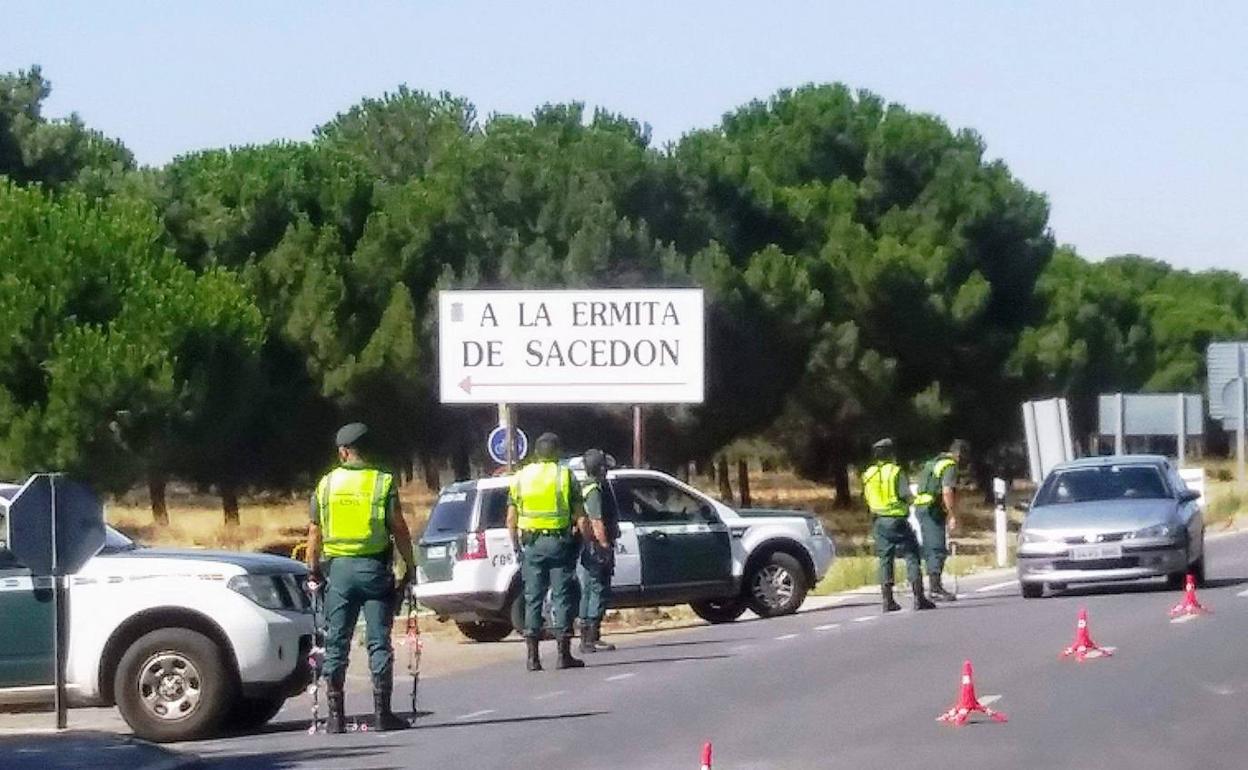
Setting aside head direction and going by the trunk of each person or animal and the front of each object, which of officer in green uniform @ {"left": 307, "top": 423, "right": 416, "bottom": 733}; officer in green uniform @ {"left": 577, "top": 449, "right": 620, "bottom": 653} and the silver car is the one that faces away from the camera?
officer in green uniform @ {"left": 307, "top": 423, "right": 416, "bottom": 733}

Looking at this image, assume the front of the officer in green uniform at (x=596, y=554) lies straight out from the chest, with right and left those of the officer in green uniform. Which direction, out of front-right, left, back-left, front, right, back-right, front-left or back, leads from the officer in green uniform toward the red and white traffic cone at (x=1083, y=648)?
front-right

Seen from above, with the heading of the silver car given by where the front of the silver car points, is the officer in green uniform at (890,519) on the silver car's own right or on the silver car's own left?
on the silver car's own right

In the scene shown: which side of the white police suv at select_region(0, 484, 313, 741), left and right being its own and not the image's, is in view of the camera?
right

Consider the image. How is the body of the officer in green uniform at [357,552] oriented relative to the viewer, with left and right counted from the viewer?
facing away from the viewer

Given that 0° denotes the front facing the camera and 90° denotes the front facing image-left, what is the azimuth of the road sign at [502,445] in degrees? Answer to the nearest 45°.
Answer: approximately 0°

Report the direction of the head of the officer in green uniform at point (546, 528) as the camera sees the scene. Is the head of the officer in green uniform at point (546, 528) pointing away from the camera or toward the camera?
away from the camera

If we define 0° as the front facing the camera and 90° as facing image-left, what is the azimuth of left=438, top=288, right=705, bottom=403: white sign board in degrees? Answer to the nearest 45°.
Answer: approximately 0°

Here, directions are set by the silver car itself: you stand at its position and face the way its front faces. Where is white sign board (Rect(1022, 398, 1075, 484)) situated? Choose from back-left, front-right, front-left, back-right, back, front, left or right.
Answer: back
